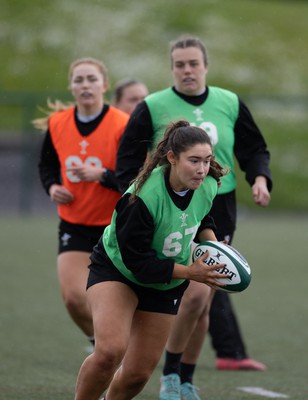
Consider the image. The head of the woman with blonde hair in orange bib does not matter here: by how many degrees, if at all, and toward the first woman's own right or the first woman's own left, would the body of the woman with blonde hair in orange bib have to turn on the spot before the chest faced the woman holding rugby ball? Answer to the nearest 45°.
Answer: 0° — they already face them

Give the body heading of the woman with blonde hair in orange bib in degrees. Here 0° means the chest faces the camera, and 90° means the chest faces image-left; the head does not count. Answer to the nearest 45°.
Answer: approximately 0°

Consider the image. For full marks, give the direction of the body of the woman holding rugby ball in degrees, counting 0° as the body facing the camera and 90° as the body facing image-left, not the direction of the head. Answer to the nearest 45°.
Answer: approximately 315°
